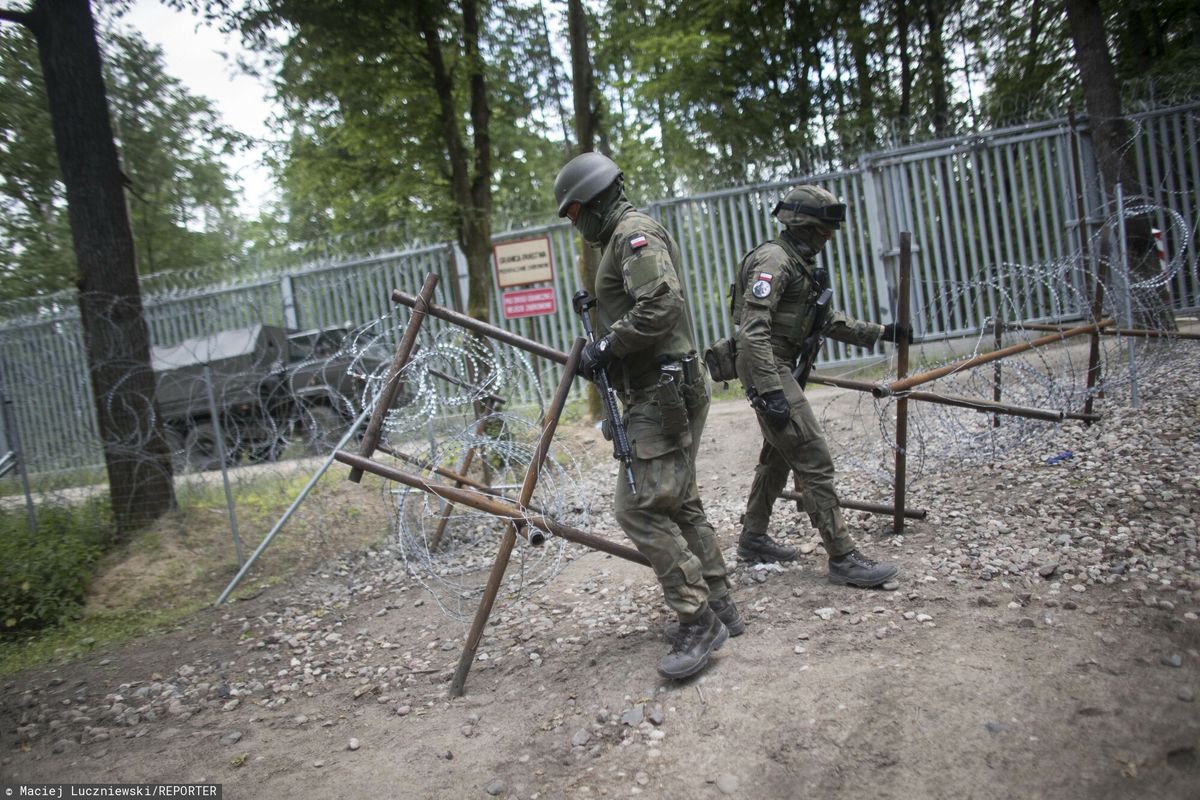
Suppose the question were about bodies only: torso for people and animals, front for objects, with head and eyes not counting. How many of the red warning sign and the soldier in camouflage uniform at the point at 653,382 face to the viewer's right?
0

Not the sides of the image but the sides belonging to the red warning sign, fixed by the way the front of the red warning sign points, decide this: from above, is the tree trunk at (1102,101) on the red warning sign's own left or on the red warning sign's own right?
on the red warning sign's own left

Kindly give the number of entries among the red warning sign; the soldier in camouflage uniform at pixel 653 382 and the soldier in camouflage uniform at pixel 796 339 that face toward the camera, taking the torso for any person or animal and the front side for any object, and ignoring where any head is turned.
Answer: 1

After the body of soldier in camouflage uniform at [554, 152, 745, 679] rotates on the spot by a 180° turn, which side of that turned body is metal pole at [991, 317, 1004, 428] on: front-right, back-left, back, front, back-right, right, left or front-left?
front-left

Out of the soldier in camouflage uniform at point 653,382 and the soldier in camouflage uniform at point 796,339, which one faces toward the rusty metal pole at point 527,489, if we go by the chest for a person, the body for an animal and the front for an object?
the soldier in camouflage uniform at point 653,382

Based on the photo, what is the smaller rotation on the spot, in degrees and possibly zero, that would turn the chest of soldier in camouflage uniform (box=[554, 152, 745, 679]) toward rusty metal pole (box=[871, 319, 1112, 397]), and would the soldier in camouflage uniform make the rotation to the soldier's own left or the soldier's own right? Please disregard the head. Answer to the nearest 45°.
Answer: approximately 135° to the soldier's own right

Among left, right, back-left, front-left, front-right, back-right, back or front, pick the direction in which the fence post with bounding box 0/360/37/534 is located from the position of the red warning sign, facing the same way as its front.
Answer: front-right

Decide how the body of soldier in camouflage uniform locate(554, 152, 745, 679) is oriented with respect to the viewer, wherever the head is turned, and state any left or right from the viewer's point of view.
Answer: facing to the left of the viewer

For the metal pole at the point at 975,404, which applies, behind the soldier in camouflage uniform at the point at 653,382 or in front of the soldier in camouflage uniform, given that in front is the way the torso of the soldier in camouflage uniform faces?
behind
